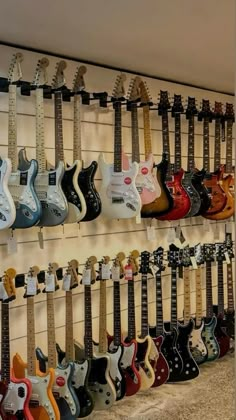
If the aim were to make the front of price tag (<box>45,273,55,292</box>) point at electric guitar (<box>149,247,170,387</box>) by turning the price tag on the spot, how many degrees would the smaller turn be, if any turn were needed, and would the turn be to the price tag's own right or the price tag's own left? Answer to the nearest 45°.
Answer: approximately 135° to the price tag's own left

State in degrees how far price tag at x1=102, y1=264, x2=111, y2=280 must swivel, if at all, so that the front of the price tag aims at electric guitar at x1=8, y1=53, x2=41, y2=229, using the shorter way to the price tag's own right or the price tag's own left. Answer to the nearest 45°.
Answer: approximately 45° to the price tag's own right

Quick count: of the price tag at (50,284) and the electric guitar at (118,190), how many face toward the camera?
2

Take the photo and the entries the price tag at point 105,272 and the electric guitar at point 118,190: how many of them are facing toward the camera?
2

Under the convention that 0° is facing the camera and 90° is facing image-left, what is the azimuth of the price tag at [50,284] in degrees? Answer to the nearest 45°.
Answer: approximately 0°
